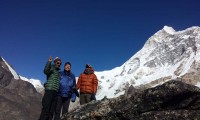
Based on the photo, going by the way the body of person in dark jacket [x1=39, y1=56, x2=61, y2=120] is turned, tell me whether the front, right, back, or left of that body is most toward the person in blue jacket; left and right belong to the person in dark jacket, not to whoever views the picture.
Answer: left

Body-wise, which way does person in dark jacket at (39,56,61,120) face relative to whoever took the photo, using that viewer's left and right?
facing the viewer and to the right of the viewer

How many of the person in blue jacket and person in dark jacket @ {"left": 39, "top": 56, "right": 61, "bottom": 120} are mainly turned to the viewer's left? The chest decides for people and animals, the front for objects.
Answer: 0

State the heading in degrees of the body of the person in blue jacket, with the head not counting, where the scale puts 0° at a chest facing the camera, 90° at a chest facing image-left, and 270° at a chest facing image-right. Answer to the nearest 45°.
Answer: approximately 0°

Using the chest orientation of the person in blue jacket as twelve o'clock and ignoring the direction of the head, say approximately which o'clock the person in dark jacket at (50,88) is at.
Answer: The person in dark jacket is roughly at 2 o'clock from the person in blue jacket.
